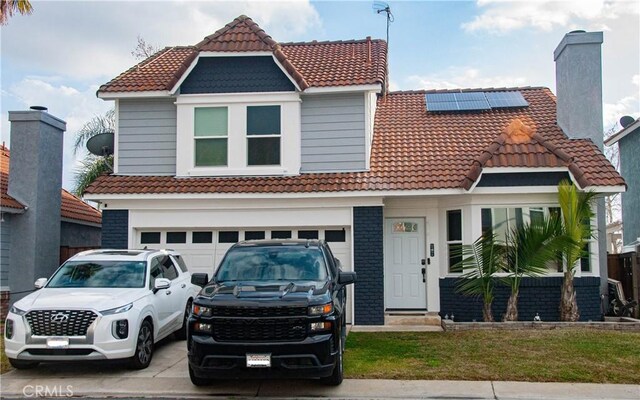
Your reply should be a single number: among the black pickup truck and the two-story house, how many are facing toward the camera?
2

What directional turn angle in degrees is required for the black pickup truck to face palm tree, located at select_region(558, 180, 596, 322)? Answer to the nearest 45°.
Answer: approximately 135° to its left

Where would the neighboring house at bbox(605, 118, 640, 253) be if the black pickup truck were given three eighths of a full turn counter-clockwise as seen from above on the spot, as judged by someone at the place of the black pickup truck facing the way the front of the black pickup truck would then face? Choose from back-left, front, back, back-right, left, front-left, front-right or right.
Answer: front

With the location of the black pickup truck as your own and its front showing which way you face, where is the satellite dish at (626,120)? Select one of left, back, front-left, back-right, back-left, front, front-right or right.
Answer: back-left

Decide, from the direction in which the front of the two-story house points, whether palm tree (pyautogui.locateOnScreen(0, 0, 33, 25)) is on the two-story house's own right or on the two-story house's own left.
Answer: on the two-story house's own right

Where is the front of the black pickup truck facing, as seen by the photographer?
facing the viewer

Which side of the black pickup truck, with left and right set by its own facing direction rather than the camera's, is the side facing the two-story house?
back

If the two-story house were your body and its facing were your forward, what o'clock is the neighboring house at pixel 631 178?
The neighboring house is roughly at 8 o'clock from the two-story house.

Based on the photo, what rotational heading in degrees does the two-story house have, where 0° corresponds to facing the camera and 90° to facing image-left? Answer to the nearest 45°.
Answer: approximately 0°

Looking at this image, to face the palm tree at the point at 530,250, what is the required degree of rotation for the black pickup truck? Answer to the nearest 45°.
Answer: approximately 135° to its left

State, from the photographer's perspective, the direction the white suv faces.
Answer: facing the viewer and to the left of the viewer
